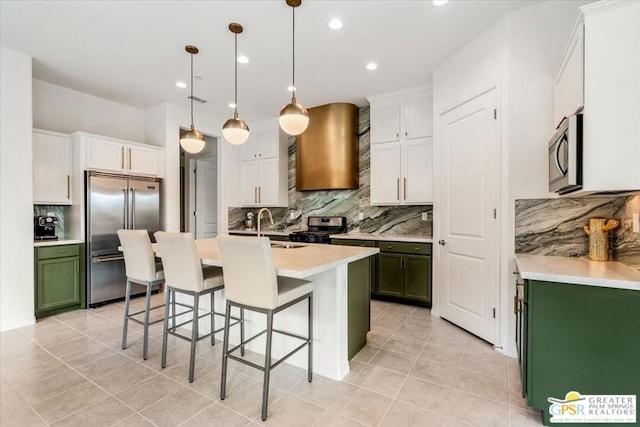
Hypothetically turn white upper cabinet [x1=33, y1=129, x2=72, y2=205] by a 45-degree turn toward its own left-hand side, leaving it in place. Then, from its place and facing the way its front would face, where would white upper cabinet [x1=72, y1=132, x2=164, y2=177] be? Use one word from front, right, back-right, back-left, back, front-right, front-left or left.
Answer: front

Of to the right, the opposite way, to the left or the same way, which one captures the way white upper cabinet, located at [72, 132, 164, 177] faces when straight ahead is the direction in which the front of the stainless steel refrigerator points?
the same way

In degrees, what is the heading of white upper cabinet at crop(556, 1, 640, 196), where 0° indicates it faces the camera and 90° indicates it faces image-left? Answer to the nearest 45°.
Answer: approximately 90°

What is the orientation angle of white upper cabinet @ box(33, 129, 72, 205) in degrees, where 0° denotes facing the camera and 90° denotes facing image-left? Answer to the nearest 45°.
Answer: approximately 315°

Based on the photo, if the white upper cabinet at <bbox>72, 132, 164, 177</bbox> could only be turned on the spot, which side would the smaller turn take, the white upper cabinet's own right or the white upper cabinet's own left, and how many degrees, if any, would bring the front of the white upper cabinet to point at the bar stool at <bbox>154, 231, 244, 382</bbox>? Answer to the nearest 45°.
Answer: approximately 45° to the white upper cabinet's own right

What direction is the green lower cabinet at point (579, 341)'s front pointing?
to the viewer's left

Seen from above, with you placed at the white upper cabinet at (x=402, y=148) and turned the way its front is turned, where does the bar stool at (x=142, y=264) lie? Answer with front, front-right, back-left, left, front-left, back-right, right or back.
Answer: front-right

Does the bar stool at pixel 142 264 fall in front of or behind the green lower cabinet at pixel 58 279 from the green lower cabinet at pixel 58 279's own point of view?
in front

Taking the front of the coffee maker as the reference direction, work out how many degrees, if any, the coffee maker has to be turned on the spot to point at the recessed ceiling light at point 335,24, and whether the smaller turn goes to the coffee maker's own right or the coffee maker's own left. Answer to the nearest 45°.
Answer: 0° — it already faces it

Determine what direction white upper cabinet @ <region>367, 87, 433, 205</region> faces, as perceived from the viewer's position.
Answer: facing the viewer

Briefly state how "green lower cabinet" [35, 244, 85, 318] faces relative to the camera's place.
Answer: facing the viewer and to the right of the viewer

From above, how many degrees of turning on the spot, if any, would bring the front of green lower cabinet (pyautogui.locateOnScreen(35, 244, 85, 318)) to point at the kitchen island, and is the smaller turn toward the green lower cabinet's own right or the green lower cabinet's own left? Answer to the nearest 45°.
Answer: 0° — it already faces it

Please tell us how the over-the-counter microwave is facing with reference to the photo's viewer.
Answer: facing to the left of the viewer
